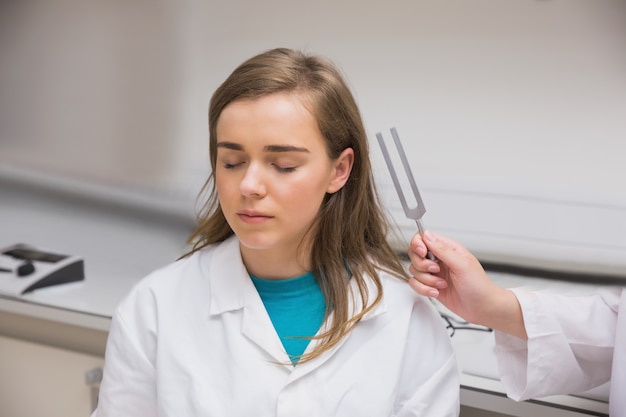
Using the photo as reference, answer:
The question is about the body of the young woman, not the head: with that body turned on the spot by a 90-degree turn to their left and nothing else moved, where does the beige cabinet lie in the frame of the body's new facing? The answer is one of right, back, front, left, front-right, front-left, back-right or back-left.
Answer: back-left

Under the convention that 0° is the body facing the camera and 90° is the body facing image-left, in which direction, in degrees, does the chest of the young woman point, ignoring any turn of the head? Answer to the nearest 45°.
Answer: approximately 0°
